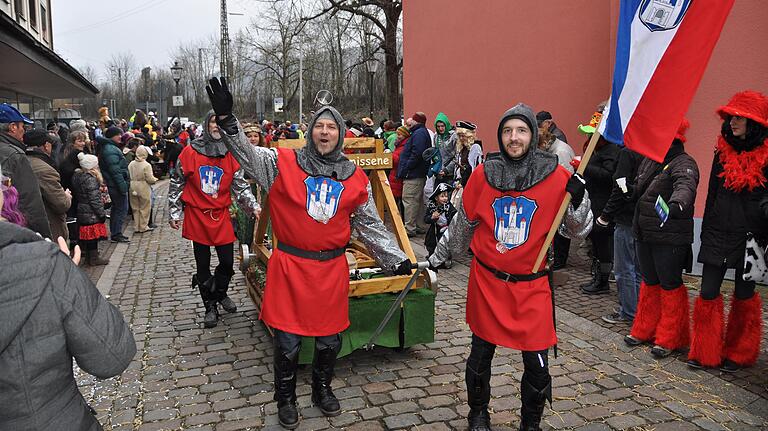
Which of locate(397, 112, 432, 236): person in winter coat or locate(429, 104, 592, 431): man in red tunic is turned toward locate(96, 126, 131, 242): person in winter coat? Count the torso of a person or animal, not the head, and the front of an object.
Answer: locate(397, 112, 432, 236): person in winter coat

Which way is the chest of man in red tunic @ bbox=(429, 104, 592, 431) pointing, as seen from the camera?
toward the camera

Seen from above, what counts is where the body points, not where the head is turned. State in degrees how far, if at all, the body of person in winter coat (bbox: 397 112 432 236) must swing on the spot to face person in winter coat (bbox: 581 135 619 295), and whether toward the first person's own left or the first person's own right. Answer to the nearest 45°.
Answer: approximately 135° to the first person's own left

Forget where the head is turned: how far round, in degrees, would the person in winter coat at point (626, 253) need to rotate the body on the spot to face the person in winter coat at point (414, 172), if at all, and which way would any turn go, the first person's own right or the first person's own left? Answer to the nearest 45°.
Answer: approximately 45° to the first person's own right

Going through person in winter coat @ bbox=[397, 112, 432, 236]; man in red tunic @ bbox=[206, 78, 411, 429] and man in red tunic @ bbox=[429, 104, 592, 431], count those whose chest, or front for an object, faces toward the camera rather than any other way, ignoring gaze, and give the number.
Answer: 2

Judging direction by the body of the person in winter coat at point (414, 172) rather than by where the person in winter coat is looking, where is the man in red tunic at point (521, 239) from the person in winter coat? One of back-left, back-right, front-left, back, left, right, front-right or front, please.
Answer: left

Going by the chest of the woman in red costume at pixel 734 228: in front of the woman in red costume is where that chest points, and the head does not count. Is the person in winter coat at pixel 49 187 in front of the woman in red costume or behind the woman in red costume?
in front

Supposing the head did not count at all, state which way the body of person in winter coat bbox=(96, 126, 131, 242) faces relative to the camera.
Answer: to the viewer's right

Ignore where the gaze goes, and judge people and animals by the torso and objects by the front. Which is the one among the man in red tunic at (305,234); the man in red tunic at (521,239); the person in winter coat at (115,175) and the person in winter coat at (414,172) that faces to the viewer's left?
the person in winter coat at (414,172)

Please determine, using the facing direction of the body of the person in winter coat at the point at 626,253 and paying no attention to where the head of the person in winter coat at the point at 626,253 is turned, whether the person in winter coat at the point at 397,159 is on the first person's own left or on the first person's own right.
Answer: on the first person's own right

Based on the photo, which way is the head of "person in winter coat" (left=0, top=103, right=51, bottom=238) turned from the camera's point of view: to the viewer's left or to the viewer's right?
to the viewer's right

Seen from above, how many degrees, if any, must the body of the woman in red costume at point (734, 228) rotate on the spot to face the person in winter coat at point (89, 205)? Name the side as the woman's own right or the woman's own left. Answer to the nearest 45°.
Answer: approximately 45° to the woman's own right

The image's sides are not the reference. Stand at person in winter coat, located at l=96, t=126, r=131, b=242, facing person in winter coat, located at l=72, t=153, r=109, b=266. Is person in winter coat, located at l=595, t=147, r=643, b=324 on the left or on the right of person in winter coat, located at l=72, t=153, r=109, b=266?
left

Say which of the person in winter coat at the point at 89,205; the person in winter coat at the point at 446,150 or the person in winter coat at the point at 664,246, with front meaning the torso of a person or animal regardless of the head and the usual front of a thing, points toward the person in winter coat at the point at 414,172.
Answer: the person in winter coat at the point at 89,205

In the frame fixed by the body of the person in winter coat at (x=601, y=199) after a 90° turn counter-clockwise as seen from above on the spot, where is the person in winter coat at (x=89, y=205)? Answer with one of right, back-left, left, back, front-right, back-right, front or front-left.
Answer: right
